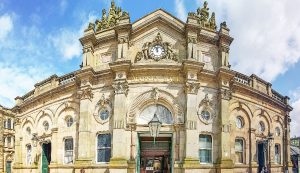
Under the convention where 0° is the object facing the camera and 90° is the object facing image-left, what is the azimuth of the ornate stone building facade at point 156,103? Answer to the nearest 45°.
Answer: approximately 0°
